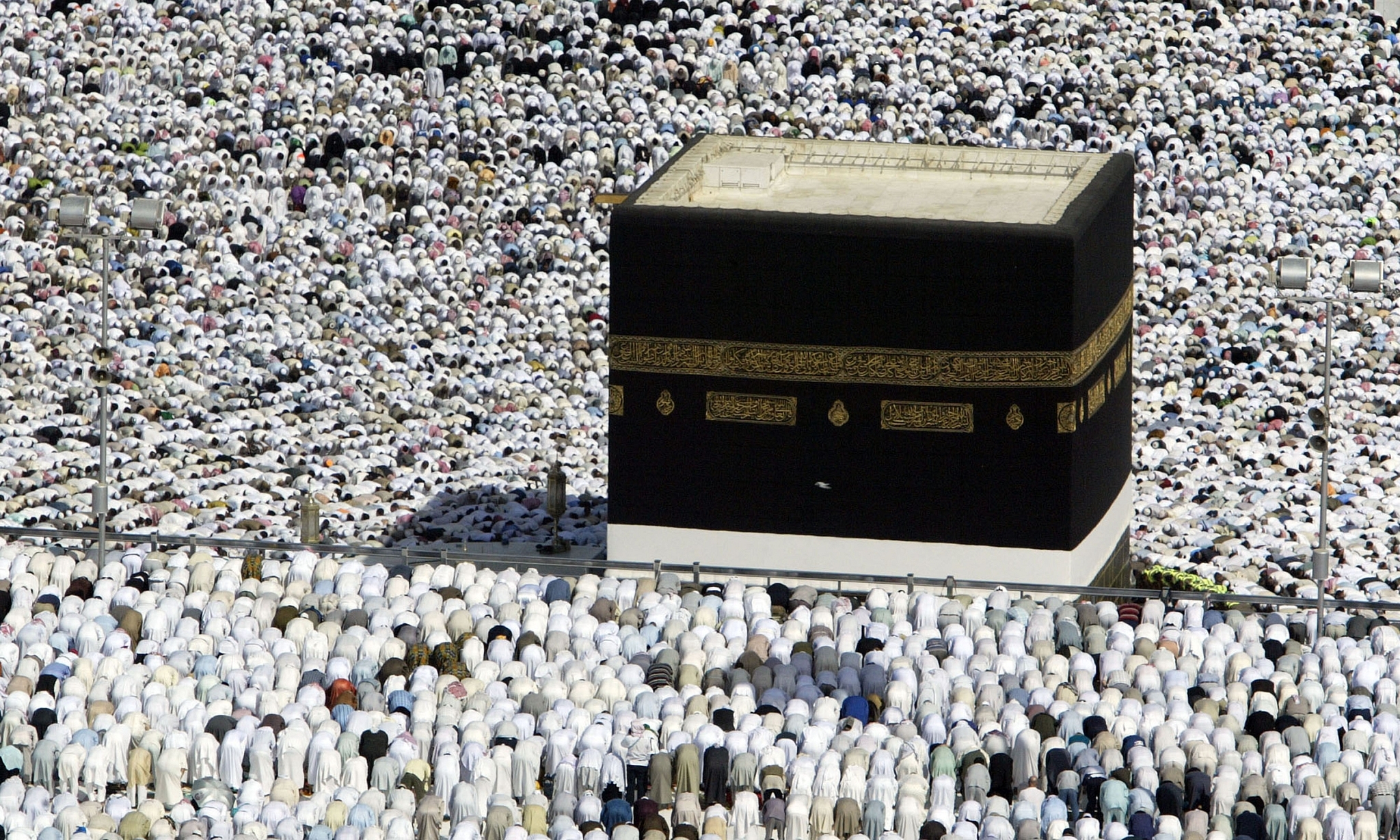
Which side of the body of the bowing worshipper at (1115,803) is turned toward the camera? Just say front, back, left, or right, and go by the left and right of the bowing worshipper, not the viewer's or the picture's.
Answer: back

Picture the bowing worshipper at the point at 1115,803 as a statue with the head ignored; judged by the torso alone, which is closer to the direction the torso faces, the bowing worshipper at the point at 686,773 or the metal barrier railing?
the metal barrier railing

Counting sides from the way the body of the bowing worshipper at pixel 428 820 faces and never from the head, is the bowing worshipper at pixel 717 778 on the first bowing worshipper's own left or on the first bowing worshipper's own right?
on the first bowing worshipper's own right

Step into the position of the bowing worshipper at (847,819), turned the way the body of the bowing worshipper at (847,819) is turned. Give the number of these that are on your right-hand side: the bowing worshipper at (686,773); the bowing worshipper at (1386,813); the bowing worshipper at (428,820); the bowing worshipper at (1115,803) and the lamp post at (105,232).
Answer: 2

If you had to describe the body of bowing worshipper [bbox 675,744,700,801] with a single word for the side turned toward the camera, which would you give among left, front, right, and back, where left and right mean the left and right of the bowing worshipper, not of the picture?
back

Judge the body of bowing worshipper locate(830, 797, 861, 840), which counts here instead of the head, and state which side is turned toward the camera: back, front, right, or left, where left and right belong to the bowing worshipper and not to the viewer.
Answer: back

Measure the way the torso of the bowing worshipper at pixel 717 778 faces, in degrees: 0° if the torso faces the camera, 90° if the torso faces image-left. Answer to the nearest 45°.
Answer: approximately 180°

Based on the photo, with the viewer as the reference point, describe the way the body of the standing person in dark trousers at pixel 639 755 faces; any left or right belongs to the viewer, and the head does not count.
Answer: facing away from the viewer

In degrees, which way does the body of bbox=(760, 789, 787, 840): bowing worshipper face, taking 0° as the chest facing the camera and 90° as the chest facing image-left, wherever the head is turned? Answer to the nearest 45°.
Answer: approximately 180°

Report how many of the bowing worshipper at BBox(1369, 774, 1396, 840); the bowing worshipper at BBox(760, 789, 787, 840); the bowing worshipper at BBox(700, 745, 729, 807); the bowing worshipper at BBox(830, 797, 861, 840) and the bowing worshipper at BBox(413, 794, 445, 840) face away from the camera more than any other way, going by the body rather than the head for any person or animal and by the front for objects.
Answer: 5
